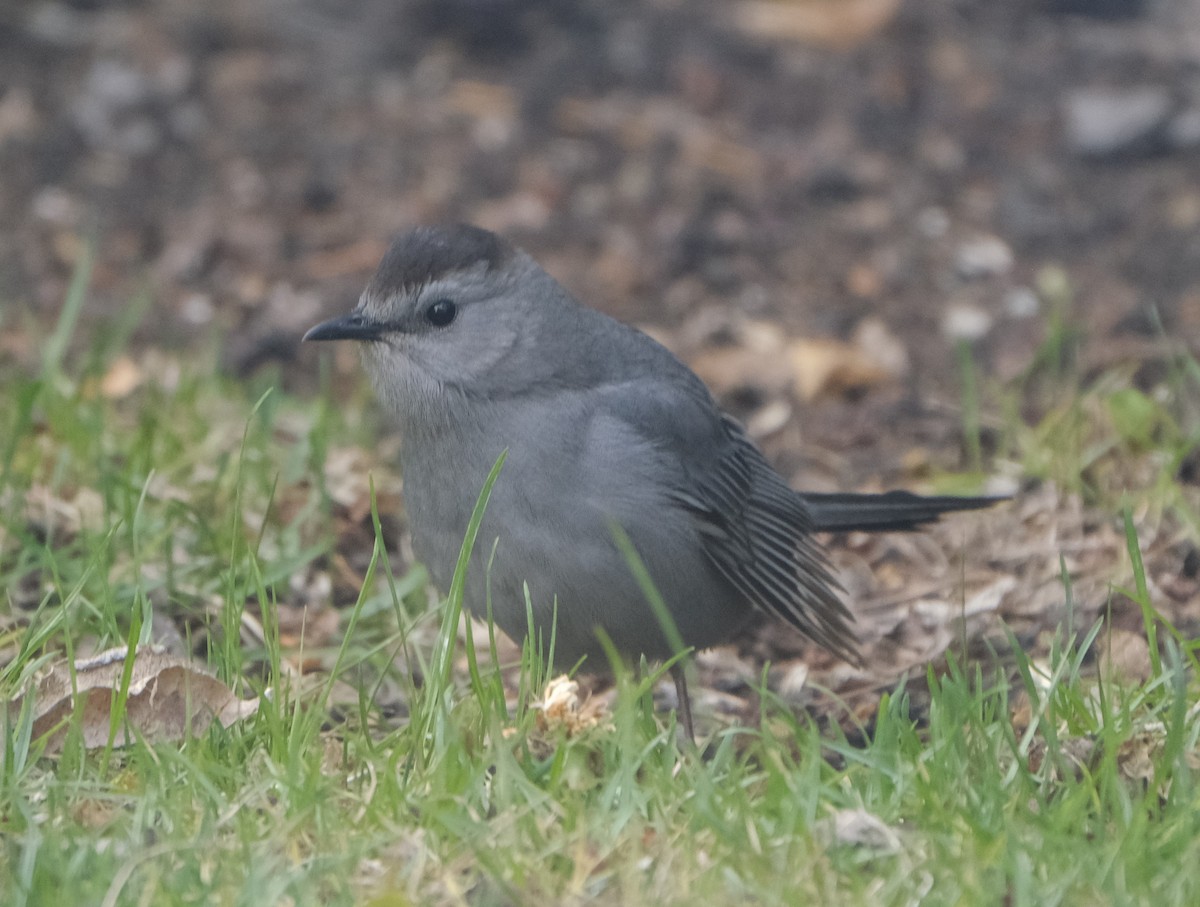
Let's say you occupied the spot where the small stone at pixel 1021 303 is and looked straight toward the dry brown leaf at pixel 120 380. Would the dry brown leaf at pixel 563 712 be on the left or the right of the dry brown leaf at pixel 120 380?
left

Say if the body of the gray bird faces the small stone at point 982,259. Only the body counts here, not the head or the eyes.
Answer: no

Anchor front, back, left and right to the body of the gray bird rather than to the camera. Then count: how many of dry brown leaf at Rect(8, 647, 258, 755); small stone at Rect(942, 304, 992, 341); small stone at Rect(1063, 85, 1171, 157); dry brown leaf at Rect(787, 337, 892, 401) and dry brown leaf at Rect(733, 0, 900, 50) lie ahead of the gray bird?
1

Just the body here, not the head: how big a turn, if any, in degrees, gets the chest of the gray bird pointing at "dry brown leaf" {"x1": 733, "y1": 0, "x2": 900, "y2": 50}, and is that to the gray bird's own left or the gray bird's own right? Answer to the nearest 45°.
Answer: approximately 135° to the gray bird's own right

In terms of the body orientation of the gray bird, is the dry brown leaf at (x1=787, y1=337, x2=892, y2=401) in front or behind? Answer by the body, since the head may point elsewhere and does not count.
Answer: behind

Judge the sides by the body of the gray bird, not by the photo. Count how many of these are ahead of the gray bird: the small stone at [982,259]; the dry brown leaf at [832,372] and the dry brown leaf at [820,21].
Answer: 0

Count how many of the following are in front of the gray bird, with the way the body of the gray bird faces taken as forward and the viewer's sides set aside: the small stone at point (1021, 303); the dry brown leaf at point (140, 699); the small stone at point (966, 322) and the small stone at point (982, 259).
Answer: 1

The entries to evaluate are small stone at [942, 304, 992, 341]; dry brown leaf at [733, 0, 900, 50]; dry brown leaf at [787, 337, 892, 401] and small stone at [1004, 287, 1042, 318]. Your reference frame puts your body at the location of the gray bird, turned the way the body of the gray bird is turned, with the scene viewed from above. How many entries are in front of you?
0

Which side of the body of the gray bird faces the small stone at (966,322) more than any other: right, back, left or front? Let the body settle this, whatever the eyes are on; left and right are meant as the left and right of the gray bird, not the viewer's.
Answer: back

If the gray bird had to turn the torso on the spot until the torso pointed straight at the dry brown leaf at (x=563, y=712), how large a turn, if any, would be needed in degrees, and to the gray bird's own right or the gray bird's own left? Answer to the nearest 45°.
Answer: approximately 45° to the gray bird's own left

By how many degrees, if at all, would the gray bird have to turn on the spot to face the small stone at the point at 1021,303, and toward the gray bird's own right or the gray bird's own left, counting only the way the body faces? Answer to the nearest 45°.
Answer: approximately 180°

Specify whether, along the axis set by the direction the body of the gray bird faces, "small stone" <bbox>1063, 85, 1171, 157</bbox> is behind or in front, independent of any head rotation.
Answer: behind

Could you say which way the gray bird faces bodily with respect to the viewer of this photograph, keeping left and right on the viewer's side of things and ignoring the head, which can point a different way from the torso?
facing the viewer and to the left of the viewer

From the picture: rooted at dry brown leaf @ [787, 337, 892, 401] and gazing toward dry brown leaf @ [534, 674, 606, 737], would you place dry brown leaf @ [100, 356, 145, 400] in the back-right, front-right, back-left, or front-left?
front-right

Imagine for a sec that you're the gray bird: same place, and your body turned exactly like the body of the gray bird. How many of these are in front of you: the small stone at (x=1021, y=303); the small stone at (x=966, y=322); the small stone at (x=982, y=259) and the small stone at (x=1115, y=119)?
0

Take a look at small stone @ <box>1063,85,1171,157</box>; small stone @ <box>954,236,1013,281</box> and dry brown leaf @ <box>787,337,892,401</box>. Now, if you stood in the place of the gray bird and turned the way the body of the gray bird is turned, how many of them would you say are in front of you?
0

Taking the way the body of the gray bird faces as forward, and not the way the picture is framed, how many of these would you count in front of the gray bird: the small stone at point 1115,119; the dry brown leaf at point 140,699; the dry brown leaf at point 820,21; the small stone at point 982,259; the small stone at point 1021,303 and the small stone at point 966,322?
1
